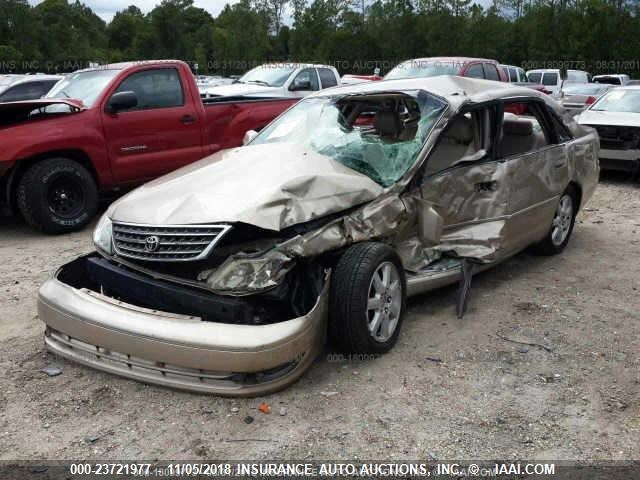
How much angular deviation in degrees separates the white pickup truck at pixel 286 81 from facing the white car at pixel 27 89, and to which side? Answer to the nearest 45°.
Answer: approximately 45° to its right

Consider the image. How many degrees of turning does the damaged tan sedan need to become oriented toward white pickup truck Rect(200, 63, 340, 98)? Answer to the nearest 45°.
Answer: approximately 135° to its right

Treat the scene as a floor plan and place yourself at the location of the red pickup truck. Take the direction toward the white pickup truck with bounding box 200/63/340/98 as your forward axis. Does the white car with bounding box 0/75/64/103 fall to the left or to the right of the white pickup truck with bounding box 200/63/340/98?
left

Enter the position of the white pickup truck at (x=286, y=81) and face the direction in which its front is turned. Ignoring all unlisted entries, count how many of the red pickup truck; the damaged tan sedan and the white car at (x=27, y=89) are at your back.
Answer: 0

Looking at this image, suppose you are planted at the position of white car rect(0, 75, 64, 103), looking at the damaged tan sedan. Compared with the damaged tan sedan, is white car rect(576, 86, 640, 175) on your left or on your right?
left

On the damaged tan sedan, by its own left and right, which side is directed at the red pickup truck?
right

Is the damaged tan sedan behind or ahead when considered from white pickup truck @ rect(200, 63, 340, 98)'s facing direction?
ahead

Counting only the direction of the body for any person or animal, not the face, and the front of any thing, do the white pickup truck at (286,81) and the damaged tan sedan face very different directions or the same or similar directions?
same or similar directions

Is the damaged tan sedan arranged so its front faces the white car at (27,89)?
no

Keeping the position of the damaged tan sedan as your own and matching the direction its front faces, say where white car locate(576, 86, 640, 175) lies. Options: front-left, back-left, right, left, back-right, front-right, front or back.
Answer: back

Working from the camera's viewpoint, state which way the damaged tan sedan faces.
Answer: facing the viewer and to the left of the viewer

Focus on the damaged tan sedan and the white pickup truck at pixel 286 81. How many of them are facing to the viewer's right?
0
